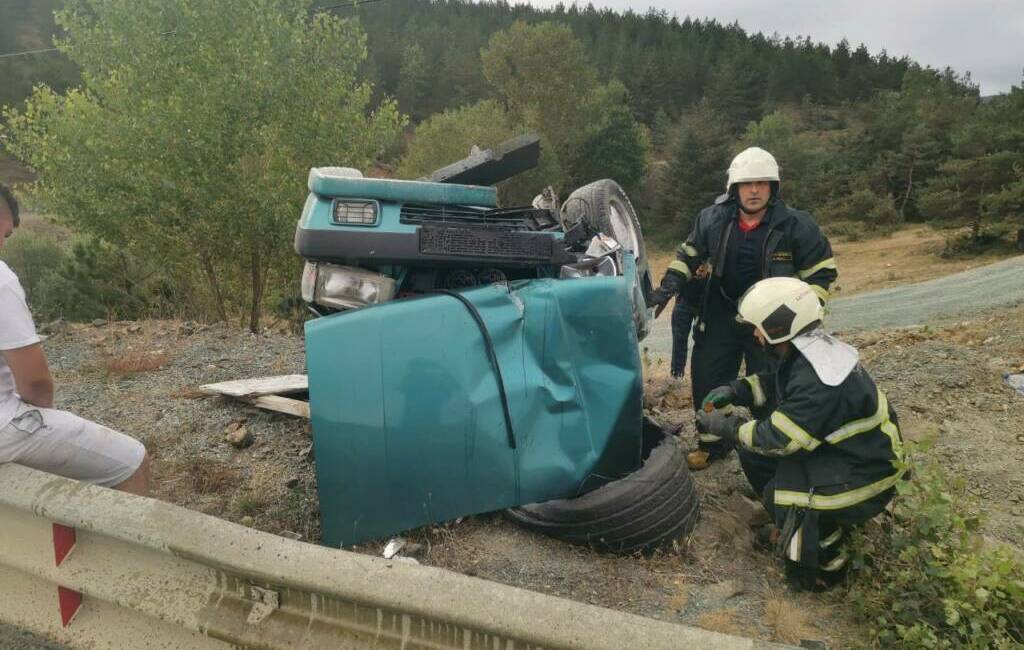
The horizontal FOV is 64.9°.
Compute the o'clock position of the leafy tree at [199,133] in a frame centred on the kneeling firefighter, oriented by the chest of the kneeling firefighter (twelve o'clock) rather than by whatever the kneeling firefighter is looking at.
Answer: The leafy tree is roughly at 1 o'clock from the kneeling firefighter.

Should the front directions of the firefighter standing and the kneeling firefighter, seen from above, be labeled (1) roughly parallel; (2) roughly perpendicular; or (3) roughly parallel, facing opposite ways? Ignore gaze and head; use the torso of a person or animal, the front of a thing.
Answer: roughly perpendicular

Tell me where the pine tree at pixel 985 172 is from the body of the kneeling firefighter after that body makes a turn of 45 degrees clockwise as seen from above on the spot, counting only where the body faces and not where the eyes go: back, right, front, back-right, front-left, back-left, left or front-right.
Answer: front-right

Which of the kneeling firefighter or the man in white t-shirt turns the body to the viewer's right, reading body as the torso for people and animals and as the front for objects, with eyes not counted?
the man in white t-shirt

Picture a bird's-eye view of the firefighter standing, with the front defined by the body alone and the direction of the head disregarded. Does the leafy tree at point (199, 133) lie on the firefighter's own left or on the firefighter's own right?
on the firefighter's own right

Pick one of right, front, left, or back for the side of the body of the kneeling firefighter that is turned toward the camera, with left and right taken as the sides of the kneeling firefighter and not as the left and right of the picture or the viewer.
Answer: left

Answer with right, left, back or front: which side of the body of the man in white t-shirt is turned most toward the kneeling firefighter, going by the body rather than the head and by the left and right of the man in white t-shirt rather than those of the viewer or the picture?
front

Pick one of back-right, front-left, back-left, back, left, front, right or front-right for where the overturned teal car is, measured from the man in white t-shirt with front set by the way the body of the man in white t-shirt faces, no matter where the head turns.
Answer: front

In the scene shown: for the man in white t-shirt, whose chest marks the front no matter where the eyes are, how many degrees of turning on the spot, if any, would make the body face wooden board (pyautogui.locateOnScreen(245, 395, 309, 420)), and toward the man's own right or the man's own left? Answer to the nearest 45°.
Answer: approximately 45° to the man's own left

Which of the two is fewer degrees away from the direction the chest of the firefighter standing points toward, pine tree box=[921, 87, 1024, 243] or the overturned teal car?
the overturned teal car

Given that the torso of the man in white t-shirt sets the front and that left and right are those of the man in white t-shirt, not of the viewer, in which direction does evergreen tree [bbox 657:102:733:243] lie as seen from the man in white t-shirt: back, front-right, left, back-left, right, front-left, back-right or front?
front-left

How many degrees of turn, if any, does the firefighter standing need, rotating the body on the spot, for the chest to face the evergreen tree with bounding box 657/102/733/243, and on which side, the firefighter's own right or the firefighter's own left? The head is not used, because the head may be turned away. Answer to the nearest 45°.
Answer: approximately 180°

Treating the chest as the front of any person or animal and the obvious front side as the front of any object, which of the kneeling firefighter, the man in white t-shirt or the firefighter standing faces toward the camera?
the firefighter standing

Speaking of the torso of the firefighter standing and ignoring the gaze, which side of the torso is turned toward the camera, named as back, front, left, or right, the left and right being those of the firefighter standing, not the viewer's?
front

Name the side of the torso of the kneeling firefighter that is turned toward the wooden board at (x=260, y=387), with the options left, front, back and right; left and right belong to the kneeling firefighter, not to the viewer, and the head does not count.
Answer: front

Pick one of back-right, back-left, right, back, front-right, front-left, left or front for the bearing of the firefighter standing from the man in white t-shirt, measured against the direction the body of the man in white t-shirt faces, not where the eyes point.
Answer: front

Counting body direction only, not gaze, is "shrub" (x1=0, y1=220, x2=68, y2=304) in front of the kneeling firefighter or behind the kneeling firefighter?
in front

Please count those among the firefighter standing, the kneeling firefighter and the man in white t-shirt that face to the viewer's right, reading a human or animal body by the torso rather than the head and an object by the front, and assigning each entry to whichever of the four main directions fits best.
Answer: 1

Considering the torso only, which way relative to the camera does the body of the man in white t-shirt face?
to the viewer's right

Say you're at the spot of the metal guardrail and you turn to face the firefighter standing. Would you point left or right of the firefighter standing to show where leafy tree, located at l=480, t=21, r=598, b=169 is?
left
